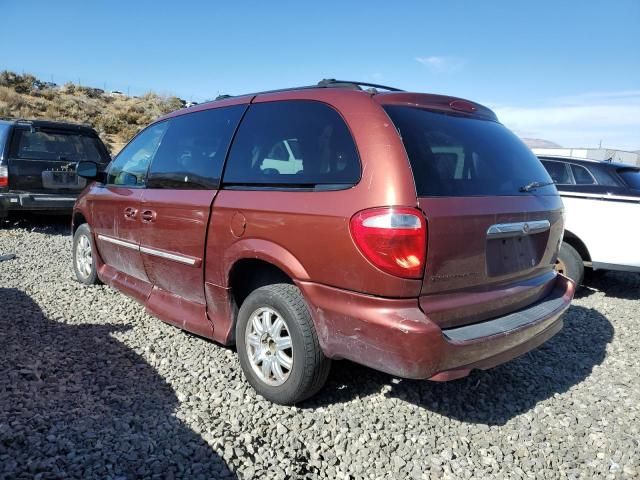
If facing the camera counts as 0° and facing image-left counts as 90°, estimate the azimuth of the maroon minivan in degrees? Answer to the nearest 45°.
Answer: approximately 135°
